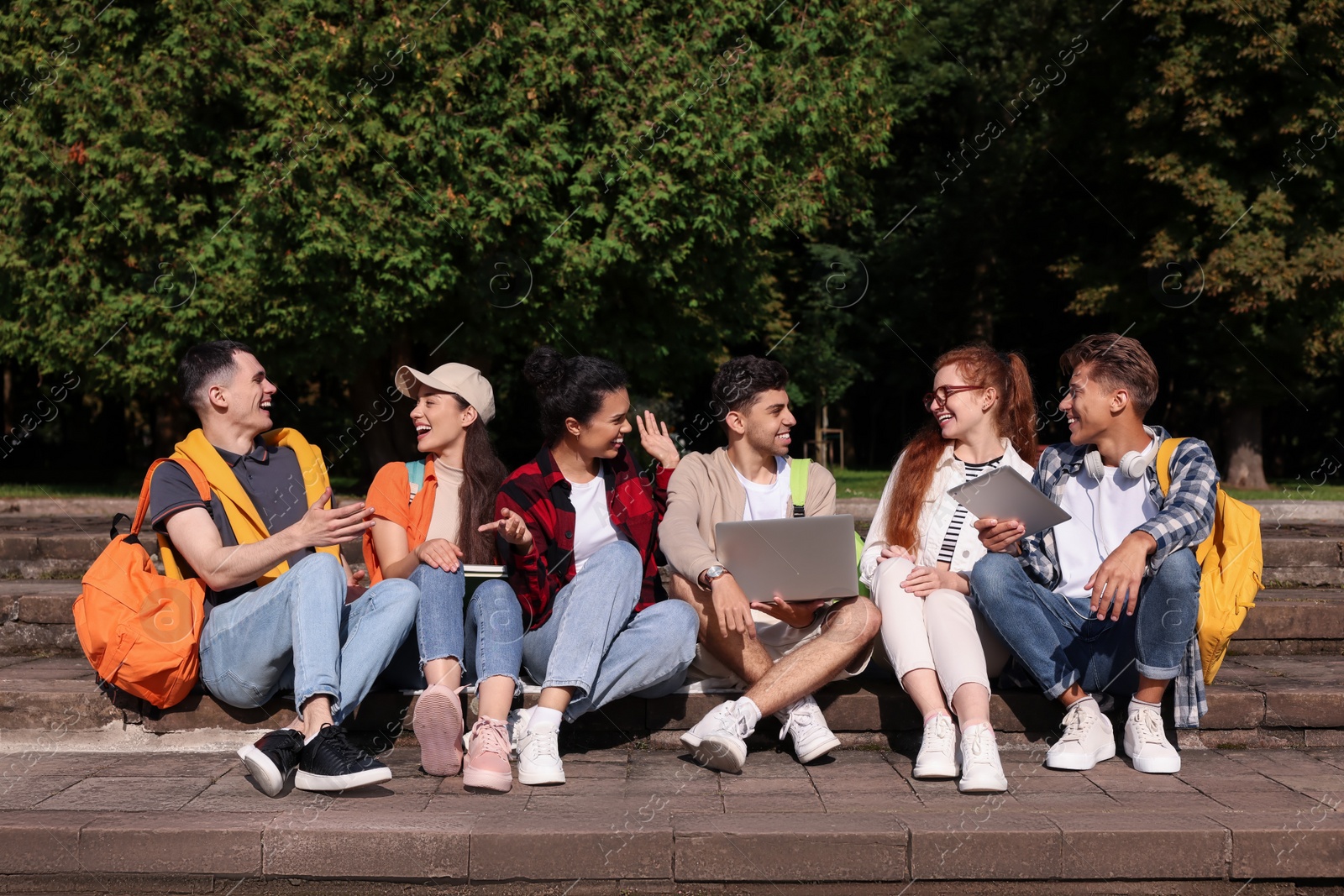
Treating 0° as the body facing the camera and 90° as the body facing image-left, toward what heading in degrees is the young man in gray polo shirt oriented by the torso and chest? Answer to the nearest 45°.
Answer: approximately 315°

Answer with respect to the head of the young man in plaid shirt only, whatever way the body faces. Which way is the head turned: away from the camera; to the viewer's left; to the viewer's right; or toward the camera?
to the viewer's left

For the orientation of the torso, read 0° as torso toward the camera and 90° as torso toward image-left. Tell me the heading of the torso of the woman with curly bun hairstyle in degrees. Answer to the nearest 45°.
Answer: approximately 315°

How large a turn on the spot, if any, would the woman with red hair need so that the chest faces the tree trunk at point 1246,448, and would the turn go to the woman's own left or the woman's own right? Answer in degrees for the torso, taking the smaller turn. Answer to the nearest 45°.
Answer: approximately 180°

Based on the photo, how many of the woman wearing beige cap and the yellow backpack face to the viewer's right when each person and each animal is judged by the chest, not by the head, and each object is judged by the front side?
1

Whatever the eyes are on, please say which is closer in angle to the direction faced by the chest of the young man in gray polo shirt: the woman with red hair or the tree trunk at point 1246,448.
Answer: the woman with red hair

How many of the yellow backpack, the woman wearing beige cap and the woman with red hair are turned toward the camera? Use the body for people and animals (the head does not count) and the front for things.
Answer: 2

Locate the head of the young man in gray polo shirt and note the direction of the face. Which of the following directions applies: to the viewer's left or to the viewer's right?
to the viewer's right

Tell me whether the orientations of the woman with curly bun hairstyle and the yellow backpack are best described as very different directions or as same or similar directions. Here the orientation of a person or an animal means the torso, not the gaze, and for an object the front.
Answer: same or similar directions

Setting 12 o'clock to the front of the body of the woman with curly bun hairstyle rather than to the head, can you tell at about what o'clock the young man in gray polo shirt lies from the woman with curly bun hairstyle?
The young man in gray polo shirt is roughly at 4 o'clock from the woman with curly bun hairstyle.

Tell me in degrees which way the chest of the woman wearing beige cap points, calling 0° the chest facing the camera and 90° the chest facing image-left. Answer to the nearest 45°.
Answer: approximately 0°
